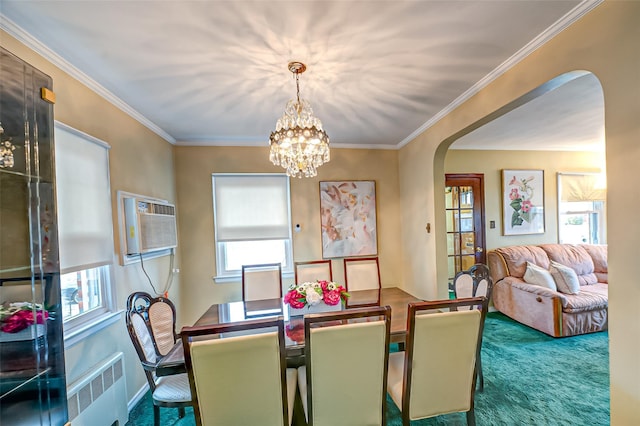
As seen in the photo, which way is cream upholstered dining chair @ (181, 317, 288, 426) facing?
away from the camera

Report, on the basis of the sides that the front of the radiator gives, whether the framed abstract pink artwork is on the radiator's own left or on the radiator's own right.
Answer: on the radiator's own left

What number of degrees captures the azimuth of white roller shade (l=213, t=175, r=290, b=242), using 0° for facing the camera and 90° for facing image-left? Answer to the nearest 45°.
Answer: approximately 0°

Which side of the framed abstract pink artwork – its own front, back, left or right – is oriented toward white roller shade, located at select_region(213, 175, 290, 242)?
right

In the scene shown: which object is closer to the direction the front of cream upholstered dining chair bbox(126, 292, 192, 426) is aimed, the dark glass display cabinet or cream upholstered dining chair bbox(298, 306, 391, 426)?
the cream upholstered dining chair

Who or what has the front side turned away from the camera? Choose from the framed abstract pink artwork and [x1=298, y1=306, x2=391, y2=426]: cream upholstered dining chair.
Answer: the cream upholstered dining chair

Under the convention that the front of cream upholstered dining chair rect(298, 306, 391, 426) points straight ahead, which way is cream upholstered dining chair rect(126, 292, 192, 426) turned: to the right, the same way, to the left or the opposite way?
to the right

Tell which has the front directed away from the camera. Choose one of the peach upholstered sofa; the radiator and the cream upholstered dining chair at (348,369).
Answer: the cream upholstered dining chair

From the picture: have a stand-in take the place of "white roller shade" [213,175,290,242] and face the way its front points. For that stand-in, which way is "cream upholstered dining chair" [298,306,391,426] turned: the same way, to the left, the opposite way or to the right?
the opposite way

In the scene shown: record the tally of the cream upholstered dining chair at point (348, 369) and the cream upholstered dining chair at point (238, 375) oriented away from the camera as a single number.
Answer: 2

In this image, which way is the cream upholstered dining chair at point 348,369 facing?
away from the camera

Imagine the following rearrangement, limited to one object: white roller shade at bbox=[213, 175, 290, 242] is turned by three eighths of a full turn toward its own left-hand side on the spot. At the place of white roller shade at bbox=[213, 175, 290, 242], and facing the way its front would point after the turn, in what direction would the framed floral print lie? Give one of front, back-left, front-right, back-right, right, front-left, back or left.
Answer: front-right

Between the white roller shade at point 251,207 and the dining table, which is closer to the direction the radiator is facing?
the dining table

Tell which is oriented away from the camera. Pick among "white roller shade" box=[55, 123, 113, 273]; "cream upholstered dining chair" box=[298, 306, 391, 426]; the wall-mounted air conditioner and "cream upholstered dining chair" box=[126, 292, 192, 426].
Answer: "cream upholstered dining chair" box=[298, 306, 391, 426]
